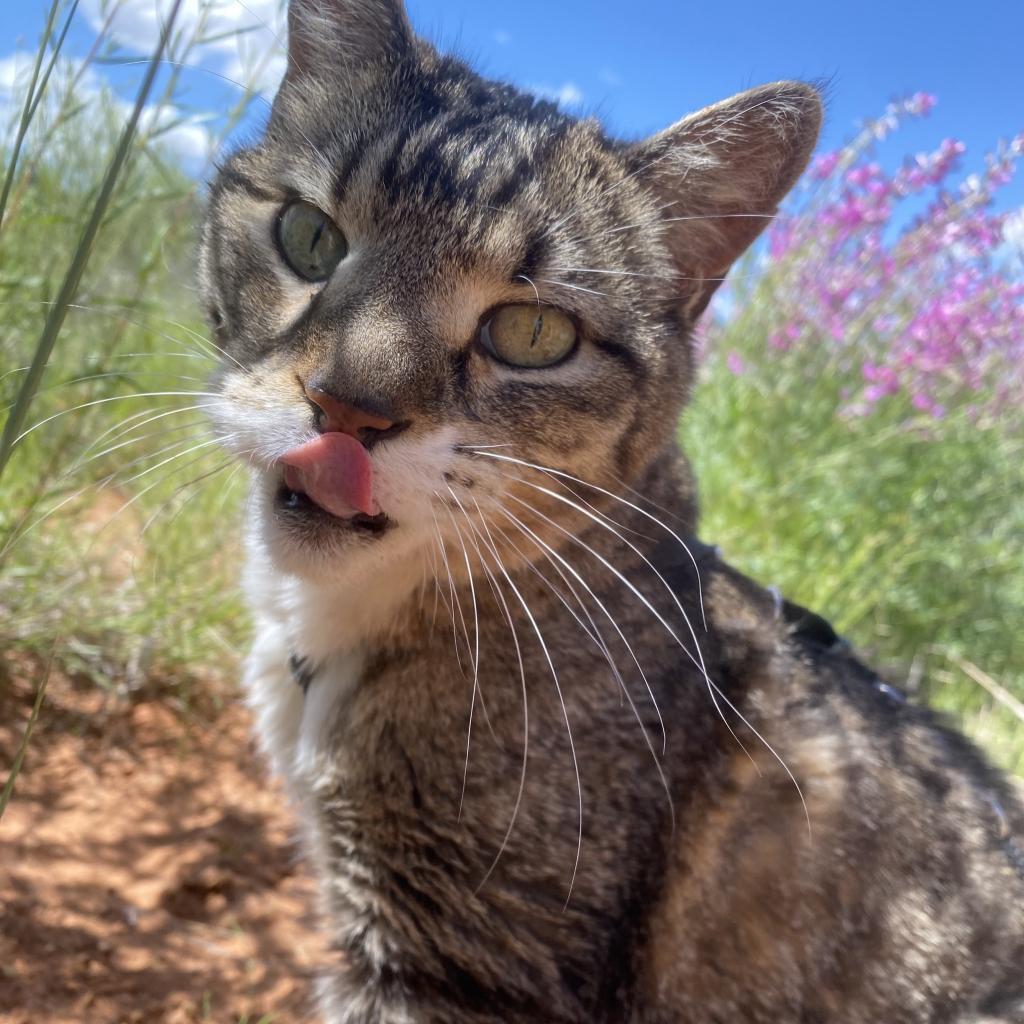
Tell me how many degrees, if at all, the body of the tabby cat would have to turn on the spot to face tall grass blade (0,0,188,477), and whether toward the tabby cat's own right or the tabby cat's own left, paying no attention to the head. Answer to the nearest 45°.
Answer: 0° — it already faces it

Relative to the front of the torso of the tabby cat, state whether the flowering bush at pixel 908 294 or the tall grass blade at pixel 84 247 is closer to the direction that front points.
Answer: the tall grass blade

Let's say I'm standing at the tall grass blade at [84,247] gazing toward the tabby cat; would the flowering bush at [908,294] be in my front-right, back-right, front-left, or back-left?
front-left

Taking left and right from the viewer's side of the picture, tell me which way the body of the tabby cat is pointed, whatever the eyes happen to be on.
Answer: facing the viewer and to the left of the viewer

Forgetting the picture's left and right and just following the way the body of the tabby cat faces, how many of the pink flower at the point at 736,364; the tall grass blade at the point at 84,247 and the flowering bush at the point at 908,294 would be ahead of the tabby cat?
1

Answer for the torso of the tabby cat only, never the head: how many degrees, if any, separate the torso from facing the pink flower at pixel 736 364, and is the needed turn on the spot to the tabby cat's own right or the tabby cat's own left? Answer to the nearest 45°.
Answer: approximately 135° to the tabby cat's own right

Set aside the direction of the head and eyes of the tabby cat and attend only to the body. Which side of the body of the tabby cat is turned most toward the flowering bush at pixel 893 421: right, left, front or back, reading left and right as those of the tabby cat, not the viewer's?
back

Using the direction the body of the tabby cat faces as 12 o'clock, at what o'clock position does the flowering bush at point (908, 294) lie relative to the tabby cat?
The flowering bush is roughly at 5 o'clock from the tabby cat.
